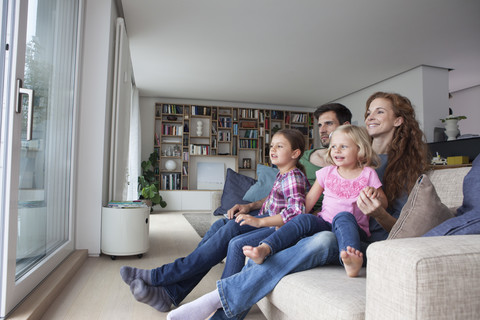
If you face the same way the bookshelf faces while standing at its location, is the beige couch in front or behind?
in front

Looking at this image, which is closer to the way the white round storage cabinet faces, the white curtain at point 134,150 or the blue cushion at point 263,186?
the blue cushion

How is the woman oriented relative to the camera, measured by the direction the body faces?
to the viewer's left

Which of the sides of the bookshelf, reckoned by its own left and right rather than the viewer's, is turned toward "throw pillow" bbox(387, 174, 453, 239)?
front

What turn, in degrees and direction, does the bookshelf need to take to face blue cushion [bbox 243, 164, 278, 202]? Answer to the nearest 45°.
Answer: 0° — it already faces it

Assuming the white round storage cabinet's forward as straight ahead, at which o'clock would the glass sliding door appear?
The glass sliding door is roughly at 4 o'clock from the white round storage cabinet.

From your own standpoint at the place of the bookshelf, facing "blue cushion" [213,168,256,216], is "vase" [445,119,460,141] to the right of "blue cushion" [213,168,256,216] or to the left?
left

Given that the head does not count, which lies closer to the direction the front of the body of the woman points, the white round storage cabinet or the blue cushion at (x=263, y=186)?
the white round storage cabinet

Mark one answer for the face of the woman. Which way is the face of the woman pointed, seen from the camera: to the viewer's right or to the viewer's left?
to the viewer's left
